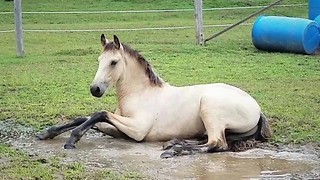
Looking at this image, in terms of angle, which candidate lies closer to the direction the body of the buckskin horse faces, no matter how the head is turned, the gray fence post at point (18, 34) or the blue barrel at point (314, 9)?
the gray fence post

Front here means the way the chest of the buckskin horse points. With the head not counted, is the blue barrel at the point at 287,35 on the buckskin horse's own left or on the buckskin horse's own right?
on the buckskin horse's own right

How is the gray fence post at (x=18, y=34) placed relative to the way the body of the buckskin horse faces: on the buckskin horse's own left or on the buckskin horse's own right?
on the buckskin horse's own right

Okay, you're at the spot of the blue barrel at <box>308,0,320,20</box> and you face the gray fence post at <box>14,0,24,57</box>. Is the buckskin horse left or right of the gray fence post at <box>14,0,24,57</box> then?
left

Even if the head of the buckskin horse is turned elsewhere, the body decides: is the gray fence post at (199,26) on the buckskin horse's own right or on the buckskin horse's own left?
on the buckskin horse's own right

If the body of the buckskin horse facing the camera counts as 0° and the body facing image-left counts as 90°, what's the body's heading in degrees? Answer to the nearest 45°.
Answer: approximately 90°
